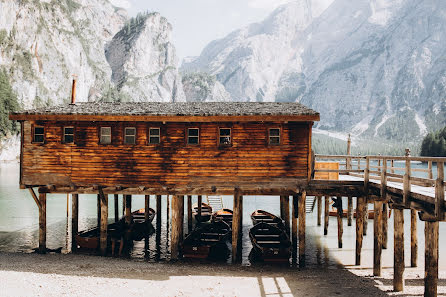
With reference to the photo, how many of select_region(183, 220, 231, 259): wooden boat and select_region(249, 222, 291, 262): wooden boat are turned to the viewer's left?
0

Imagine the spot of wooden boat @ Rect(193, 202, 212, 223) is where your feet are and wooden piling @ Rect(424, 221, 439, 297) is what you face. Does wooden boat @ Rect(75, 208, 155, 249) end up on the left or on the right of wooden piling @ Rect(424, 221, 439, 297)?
right
